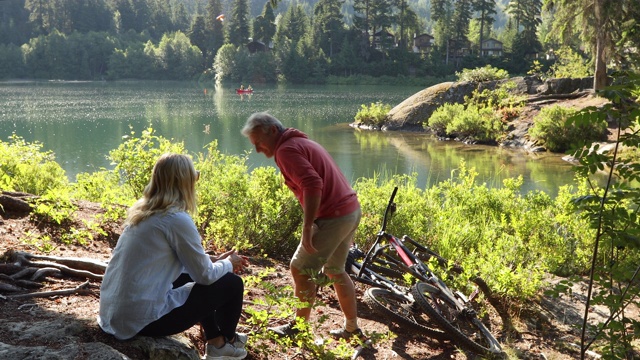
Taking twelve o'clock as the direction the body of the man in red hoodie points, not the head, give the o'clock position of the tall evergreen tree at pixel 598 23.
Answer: The tall evergreen tree is roughly at 4 o'clock from the man in red hoodie.

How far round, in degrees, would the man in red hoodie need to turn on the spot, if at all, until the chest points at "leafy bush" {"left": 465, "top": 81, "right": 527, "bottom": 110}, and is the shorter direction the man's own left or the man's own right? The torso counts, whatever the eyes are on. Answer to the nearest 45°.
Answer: approximately 90° to the man's own right

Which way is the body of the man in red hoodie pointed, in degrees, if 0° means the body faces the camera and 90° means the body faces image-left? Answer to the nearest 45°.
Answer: approximately 90°

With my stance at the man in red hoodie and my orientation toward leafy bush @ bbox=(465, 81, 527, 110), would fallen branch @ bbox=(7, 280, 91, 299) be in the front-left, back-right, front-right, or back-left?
back-left

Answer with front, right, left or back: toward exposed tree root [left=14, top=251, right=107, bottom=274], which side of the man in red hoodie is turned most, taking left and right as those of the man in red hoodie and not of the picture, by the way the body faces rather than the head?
front

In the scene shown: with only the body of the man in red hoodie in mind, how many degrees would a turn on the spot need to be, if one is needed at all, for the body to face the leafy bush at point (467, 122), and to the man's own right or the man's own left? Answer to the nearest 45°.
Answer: approximately 90° to the man's own right

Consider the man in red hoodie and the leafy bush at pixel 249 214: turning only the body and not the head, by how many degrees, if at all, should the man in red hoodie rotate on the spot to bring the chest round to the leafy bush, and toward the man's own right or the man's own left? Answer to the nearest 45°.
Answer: approximately 90° to the man's own right

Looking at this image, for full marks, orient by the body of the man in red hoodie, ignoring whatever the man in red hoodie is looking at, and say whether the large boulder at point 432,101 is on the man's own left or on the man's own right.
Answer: on the man's own right

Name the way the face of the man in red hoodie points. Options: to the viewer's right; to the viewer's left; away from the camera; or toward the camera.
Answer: to the viewer's left

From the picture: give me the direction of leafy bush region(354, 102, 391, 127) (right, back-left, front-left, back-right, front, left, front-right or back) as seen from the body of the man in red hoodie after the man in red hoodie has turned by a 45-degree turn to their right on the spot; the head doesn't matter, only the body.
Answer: front-right

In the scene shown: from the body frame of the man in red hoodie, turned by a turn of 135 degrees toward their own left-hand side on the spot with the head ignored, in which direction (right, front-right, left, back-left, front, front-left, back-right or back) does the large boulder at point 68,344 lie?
right

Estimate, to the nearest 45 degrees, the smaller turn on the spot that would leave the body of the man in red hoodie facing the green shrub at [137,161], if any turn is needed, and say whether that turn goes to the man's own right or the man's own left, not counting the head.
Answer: approximately 45° to the man's own right

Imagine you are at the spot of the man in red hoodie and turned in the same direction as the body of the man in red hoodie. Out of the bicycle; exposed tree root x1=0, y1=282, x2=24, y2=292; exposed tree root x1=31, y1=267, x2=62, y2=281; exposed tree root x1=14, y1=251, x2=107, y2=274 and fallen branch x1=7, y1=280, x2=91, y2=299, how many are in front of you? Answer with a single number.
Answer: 4
